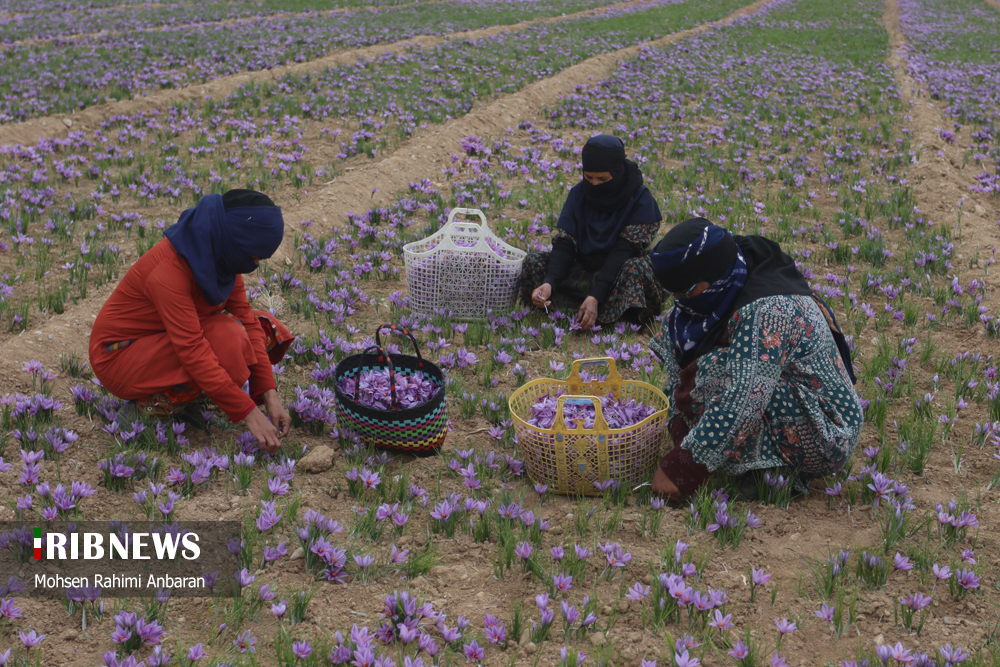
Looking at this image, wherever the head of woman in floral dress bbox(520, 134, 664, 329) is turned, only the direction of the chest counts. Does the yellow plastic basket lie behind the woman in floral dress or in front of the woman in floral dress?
in front

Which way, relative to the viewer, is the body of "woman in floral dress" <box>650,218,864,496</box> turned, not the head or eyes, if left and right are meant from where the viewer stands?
facing the viewer and to the left of the viewer

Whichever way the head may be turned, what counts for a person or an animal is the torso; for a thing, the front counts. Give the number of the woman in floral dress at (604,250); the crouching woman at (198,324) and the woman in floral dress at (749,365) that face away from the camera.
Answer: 0

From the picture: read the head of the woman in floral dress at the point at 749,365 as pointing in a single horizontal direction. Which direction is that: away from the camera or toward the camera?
toward the camera

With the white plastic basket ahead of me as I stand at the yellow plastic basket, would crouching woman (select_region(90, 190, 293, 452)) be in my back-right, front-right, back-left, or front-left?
front-left

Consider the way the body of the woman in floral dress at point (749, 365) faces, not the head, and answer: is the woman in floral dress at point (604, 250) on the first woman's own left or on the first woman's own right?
on the first woman's own right

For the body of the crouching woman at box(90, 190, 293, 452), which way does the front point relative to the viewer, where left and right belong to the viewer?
facing the viewer and to the right of the viewer

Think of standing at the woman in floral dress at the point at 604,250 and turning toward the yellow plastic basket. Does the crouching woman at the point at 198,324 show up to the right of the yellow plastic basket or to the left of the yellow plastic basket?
right

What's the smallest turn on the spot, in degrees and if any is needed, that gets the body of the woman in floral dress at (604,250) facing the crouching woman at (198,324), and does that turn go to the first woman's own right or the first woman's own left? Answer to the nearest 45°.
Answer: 0° — they already face them

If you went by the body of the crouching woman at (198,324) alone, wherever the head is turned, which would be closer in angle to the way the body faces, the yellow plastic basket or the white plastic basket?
the yellow plastic basket

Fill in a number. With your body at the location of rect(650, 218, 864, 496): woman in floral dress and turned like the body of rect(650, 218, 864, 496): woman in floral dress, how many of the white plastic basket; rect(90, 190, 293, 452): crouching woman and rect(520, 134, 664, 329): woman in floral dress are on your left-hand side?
0
